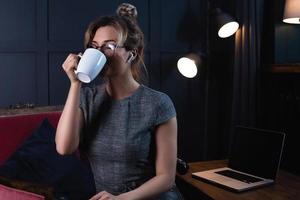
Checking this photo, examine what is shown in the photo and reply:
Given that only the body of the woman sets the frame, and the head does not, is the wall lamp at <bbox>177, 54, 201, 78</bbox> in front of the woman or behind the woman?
behind
